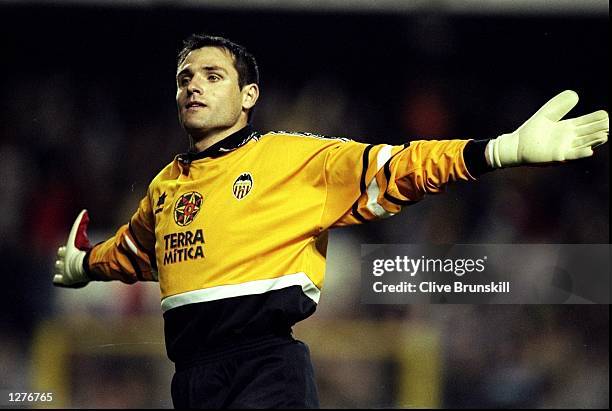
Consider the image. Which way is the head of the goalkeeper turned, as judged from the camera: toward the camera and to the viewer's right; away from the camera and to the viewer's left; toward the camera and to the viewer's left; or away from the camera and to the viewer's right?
toward the camera and to the viewer's left
